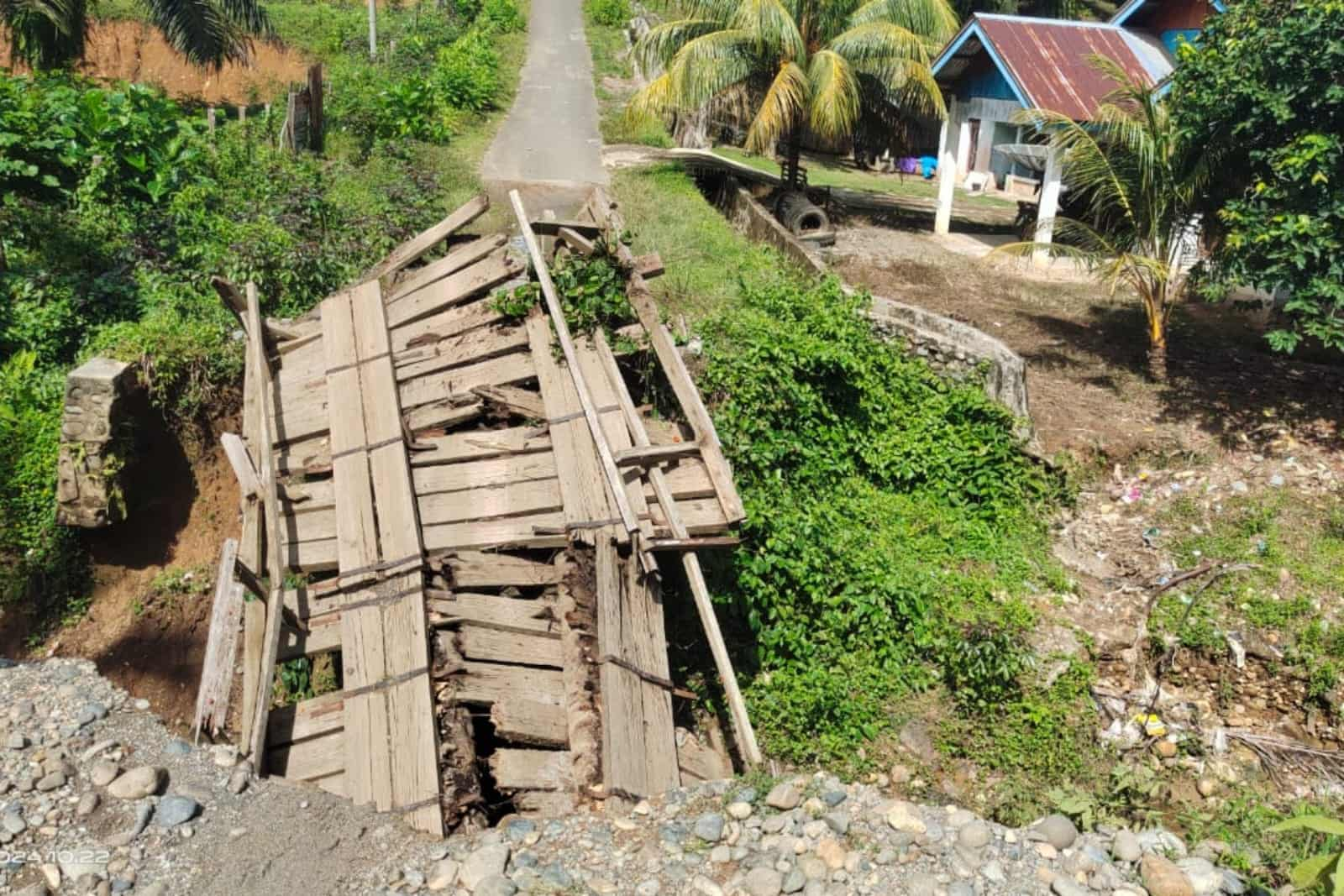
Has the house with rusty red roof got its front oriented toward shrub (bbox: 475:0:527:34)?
no

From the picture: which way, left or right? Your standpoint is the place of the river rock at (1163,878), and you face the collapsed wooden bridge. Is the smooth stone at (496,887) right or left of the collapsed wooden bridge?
left

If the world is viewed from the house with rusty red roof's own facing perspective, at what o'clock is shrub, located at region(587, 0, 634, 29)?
The shrub is roughly at 3 o'clock from the house with rusty red roof.

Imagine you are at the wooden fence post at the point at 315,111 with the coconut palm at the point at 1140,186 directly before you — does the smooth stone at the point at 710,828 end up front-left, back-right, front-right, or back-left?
front-right

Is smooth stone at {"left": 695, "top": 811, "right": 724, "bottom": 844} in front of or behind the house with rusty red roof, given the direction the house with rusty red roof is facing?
in front

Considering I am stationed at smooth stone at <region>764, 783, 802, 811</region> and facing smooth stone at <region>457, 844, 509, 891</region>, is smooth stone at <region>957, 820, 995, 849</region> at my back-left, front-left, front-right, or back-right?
back-left

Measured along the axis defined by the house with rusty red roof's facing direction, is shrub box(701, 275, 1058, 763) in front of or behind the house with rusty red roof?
in front

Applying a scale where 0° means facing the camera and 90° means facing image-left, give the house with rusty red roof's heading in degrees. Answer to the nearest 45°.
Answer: approximately 45°

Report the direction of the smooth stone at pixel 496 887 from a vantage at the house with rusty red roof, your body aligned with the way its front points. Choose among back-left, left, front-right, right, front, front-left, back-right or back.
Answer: front-left

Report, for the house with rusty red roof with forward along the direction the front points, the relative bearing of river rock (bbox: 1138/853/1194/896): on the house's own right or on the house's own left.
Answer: on the house's own left

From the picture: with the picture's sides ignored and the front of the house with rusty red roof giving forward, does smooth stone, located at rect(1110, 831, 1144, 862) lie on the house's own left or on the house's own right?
on the house's own left

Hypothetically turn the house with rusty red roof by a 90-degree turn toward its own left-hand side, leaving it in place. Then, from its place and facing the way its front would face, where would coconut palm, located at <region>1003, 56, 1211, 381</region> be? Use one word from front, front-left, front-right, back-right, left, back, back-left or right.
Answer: front-right

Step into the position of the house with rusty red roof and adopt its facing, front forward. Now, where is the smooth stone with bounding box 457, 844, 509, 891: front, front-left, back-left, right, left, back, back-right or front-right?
front-left

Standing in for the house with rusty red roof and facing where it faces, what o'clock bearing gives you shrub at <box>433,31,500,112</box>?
The shrub is roughly at 2 o'clock from the house with rusty red roof.
